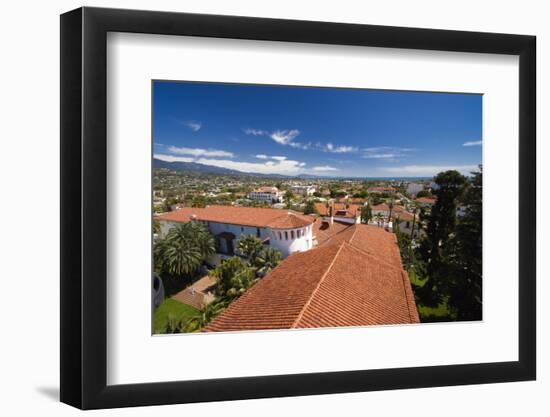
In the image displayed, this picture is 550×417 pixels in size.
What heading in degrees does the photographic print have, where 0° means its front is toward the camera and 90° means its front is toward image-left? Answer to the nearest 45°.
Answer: approximately 315°

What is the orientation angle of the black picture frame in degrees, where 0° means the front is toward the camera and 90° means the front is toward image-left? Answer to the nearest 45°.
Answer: approximately 315°
